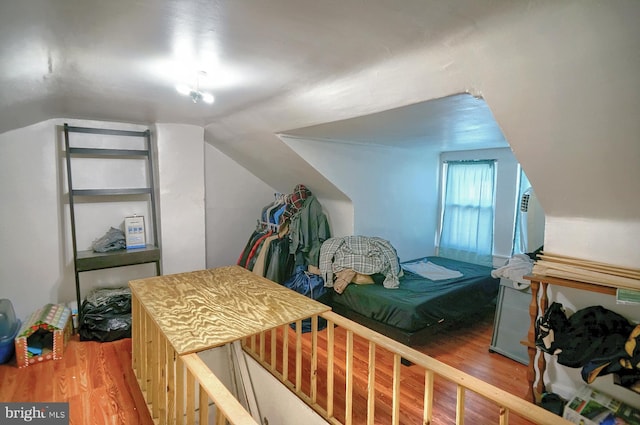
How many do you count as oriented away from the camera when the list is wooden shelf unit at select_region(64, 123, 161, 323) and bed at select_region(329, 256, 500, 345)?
0

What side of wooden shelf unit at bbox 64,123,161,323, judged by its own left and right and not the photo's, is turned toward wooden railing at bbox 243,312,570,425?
front

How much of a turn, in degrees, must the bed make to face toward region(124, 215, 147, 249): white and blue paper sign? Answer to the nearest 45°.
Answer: approximately 45° to its right

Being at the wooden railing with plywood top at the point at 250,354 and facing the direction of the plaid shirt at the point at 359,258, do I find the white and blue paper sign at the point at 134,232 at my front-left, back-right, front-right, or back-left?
front-left

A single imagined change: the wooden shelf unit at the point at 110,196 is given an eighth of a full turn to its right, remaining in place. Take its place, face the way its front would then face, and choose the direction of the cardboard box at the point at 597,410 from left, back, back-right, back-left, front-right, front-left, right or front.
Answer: front-left

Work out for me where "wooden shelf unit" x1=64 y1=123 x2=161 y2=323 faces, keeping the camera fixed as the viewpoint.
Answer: facing the viewer and to the right of the viewer
